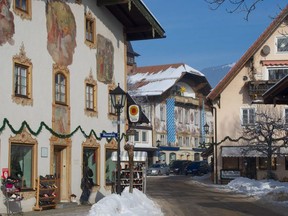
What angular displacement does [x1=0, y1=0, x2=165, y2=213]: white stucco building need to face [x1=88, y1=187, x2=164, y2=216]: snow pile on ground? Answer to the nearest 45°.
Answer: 0° — it already faces it

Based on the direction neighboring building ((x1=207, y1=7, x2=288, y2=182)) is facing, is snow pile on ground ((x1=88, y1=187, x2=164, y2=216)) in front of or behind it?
in front

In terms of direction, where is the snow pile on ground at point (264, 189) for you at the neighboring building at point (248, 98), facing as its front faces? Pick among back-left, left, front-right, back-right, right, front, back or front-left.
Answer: front

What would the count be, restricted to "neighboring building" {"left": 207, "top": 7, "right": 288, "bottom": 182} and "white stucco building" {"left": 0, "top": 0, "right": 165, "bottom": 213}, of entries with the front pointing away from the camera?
0

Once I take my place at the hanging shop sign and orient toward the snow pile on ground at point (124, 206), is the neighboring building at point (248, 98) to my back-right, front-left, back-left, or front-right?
back-left

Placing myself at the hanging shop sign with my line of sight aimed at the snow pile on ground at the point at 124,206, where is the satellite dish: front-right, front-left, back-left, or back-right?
back-left

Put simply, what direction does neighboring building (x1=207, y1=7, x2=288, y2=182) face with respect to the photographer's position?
facing the viewer

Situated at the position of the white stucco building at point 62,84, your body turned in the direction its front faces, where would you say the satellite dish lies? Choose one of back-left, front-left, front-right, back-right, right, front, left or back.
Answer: left

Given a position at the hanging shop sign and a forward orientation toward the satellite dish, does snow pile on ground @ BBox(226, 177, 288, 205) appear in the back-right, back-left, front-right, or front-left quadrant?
front-right

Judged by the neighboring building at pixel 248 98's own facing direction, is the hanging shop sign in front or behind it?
in front

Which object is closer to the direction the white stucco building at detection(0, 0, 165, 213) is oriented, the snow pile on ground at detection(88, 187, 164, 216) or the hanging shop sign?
the snow pile on ground

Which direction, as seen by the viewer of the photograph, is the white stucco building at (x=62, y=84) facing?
facing the viewer and to the right of the viewer
